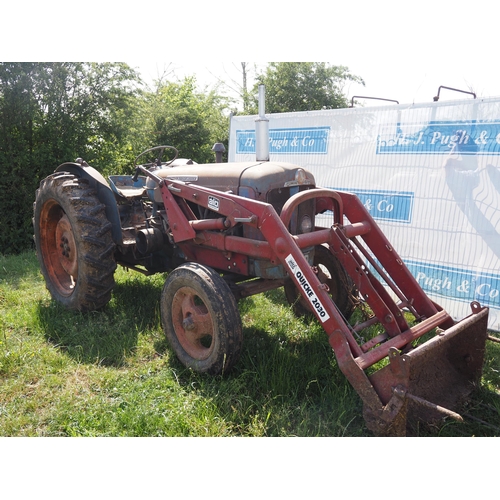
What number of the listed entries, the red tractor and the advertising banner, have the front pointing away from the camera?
0

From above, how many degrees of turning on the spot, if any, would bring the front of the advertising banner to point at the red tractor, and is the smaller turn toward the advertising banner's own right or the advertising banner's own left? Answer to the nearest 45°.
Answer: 0° — it already faces it

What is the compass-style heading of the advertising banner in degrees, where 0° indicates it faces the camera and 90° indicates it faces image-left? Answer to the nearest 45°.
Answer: approximately 45°

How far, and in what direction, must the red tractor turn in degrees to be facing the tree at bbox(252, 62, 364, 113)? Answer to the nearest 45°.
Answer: approximately 135° to its left

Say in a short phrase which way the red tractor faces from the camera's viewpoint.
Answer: facing the viewer and to the right of the viewer

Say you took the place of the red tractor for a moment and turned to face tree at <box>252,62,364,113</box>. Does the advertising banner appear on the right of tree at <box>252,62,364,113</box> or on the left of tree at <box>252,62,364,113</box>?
right

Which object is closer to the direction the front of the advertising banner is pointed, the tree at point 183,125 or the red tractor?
the red tractor

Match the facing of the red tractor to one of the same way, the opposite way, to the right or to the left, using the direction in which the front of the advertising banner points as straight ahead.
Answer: to the left
